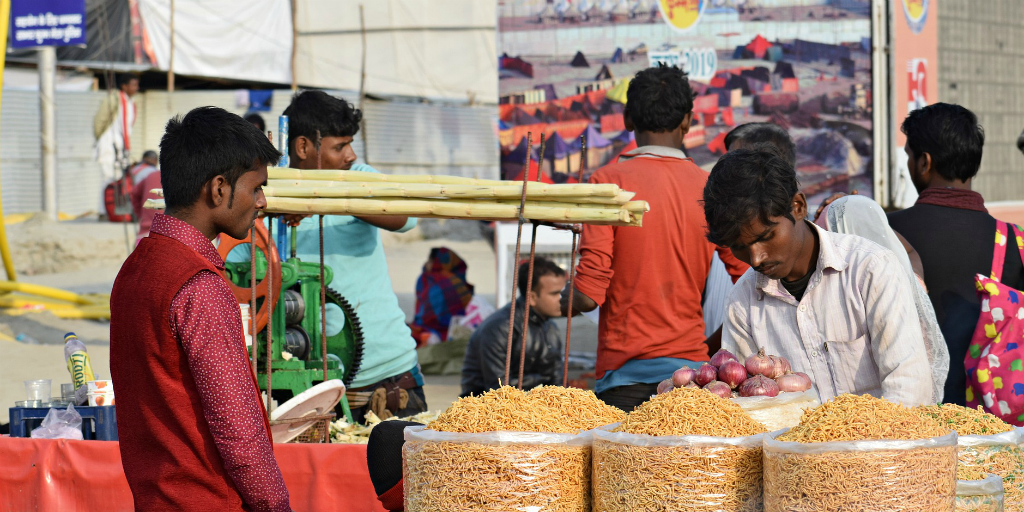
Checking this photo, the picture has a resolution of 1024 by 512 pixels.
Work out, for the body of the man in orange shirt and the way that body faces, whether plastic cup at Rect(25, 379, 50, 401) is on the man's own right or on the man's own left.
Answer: on the man's own left

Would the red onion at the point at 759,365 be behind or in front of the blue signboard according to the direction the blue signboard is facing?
in front

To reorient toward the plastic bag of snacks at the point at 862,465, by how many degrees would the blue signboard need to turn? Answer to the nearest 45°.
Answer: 0° — it already faces it

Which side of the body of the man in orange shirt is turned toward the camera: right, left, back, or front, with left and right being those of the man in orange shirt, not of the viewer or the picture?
back

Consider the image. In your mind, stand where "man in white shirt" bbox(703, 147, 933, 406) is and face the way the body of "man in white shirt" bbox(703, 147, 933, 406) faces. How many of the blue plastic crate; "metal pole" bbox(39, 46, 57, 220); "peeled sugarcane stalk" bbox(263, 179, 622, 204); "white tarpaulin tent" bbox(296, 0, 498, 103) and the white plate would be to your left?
0

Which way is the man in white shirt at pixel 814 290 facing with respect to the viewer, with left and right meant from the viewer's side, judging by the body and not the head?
facing the viewer and to the left of the viewer

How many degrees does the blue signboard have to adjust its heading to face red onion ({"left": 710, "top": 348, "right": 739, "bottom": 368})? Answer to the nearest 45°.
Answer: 0° — it already faces it

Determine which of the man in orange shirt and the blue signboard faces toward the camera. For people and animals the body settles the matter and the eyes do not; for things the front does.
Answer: the blue signboard

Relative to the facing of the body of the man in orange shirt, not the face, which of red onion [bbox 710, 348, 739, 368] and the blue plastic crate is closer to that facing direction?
the blue plastic crate

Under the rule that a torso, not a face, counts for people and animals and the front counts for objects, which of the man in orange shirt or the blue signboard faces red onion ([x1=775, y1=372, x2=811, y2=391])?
the blue signboard

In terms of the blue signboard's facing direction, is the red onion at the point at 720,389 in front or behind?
in front

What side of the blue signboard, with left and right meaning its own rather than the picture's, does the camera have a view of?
front

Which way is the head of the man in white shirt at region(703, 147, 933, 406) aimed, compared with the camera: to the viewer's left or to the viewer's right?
to the viewer's left

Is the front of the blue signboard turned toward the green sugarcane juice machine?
yes

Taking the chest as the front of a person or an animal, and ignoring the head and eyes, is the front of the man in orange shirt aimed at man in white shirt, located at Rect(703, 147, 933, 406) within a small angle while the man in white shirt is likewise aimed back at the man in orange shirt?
no

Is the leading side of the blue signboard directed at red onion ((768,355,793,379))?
yes
